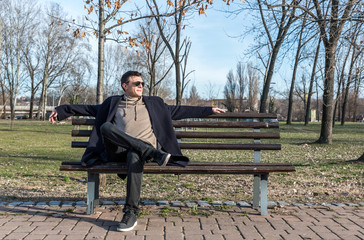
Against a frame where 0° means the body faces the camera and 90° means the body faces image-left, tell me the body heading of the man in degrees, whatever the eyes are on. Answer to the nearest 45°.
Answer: approximately 0°

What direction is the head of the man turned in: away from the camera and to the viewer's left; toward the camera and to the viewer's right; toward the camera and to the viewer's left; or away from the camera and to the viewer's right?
toward the camera and to the viewer's right
